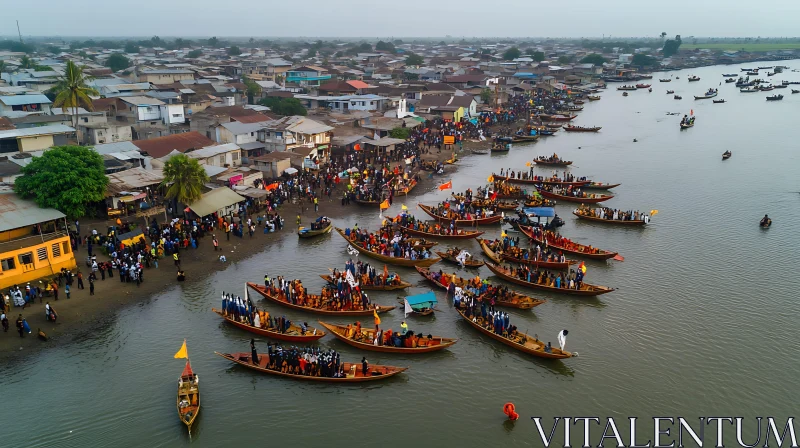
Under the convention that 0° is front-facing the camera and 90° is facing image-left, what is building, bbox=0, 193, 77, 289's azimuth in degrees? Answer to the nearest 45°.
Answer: approximately 315°
